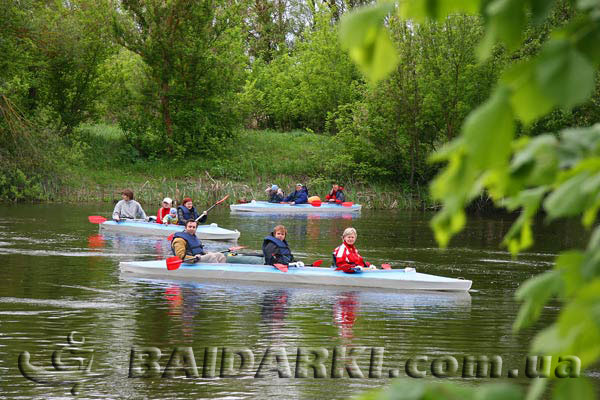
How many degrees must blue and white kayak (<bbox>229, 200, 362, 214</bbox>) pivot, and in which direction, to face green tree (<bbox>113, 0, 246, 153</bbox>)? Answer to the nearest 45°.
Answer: approximately 45° to its right

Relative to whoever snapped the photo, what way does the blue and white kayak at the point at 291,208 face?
facing to the left of the viewer

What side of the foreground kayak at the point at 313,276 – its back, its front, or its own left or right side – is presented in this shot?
right

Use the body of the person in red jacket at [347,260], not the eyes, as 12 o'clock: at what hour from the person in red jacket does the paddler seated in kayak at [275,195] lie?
The paddler seated in kayak is roughly at 7 o'clock from the person in red jacket.

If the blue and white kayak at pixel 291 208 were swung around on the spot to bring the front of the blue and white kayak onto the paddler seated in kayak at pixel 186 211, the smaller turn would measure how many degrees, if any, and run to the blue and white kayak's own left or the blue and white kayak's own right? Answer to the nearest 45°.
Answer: approximately 90° to the blue and white kayak's own left

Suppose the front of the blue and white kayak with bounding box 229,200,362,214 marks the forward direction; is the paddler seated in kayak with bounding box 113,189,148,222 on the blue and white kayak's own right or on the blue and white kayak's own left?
on the blue and white kayak's own left

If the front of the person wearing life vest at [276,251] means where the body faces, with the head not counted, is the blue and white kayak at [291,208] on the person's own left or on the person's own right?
on the person's own left
